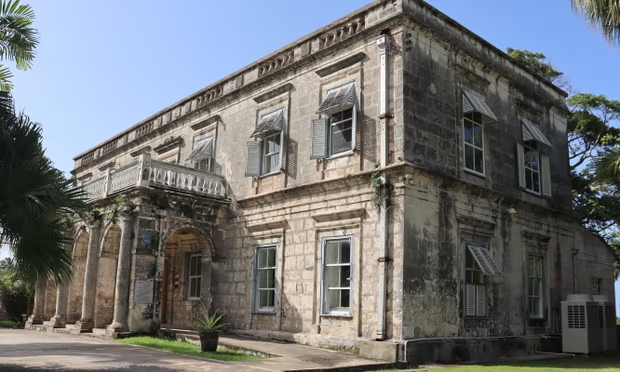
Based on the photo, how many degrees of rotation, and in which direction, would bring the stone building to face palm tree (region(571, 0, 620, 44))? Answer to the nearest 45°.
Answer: approximately 90° to its left

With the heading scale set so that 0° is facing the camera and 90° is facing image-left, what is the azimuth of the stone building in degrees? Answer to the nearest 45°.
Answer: approximately 45°

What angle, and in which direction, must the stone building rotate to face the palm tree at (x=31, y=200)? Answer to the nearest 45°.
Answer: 0° — it already faces it

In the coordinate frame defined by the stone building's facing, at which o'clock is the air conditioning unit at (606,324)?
The air conditioning unit is roughly at 7 o'clock from the stone building.

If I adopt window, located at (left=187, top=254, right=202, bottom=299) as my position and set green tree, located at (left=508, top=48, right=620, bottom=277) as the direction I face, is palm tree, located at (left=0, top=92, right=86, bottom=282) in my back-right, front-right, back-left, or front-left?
back-right

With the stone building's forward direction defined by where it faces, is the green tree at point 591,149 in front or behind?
behind

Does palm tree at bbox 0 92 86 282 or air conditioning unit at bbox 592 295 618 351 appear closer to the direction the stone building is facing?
the palm tree
